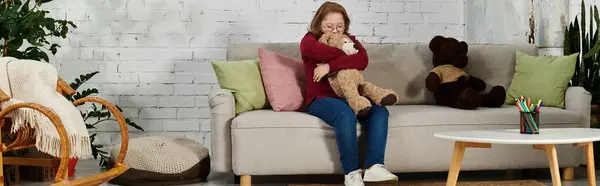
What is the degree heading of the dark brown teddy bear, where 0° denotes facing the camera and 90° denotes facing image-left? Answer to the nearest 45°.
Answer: approximately 315°

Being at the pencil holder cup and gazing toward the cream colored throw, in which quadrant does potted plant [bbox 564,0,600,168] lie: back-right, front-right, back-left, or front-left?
back-right

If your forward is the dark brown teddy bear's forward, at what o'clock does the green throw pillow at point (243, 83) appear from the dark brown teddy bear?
The green throw pillow is roughly at 4 o'clock from the dark brown teddy bear.

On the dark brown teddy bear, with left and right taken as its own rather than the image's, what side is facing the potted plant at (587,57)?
left

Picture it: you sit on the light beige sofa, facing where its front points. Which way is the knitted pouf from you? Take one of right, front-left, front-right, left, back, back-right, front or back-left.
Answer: right

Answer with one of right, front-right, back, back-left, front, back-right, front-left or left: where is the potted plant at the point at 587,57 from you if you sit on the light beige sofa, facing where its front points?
back-left

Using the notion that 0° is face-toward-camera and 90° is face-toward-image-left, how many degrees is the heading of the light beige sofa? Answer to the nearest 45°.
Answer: approximately 0°

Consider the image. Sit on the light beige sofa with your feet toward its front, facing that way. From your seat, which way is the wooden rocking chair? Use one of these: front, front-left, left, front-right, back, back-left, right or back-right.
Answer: front-right
